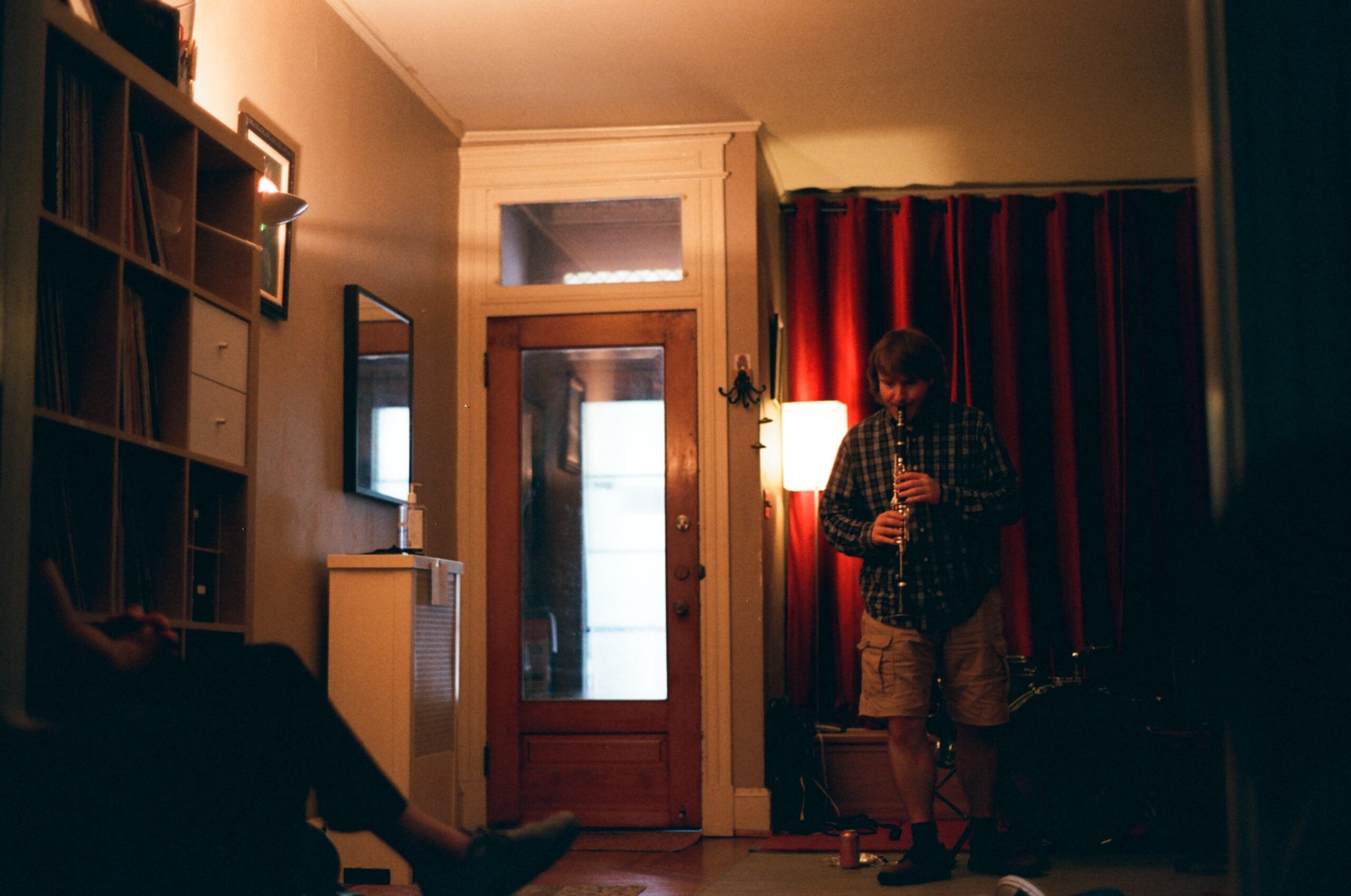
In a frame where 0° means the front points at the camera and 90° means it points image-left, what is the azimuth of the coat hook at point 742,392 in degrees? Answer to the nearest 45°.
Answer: approximately 0°

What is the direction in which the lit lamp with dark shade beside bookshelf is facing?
to the viewer's right

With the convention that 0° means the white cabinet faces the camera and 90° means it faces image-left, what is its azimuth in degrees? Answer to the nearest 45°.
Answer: approximately 315°

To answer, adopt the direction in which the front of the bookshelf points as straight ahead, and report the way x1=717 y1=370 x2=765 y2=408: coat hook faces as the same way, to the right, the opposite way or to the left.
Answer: to the right

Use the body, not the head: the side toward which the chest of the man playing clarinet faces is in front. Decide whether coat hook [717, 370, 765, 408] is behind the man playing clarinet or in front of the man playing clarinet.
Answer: behind

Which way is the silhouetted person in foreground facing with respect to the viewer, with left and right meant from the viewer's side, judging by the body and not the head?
facing to the right of the viewer

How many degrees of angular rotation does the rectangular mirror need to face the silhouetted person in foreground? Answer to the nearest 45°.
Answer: approximately 45° to its right

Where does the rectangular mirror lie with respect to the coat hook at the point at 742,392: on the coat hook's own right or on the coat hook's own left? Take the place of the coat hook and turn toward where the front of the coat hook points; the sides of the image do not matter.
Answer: on the coat hook's own right

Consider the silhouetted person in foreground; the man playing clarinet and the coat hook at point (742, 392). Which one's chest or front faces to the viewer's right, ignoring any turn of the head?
the silhouetted person in foreground
